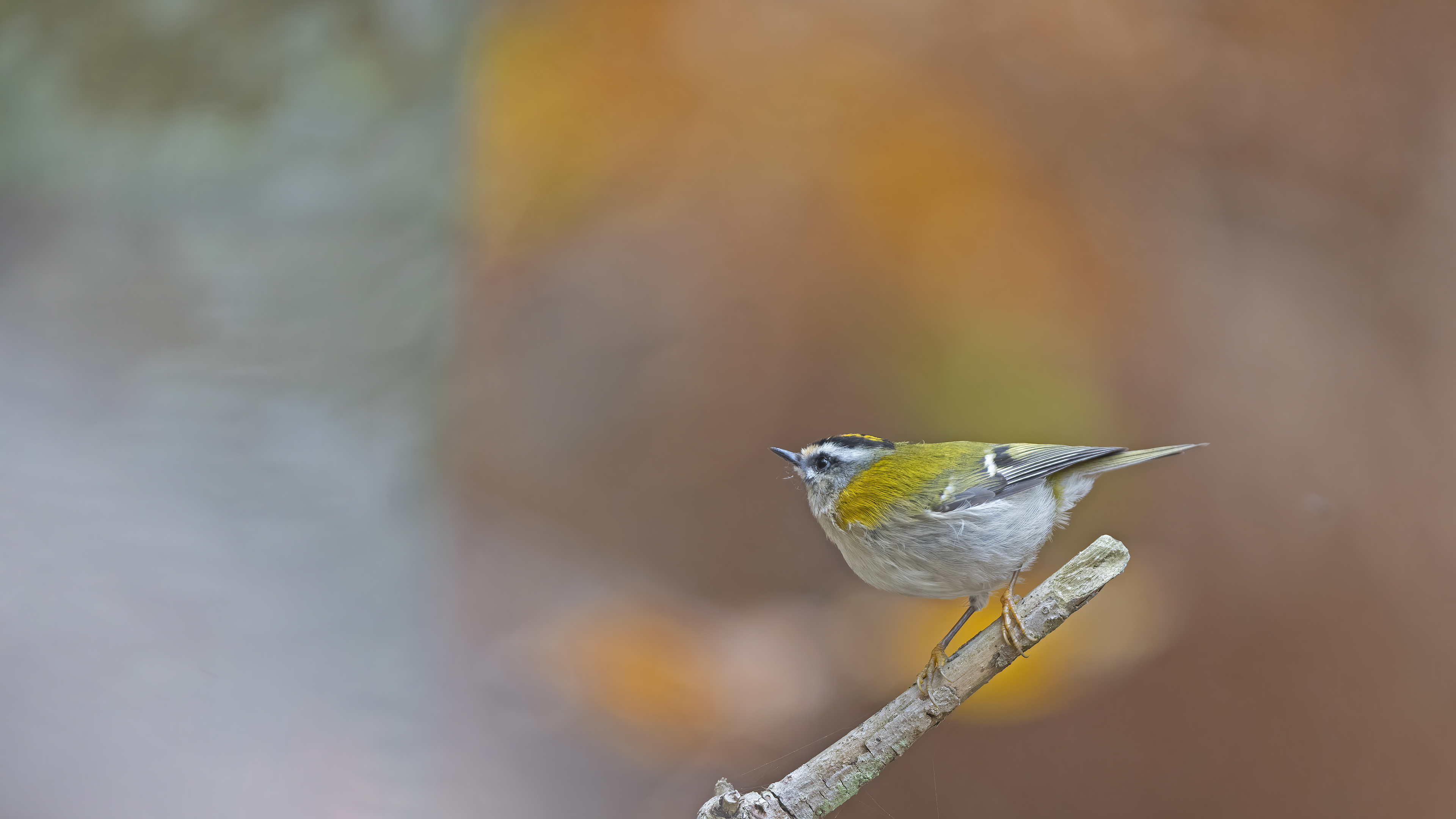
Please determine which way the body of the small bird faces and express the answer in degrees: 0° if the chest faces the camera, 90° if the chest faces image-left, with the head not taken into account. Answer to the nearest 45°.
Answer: approximately 90°
